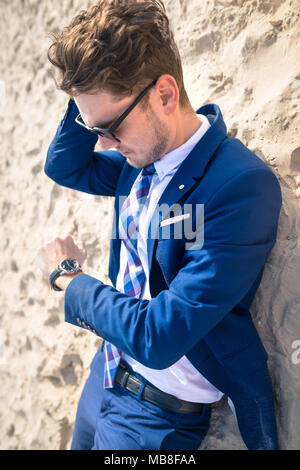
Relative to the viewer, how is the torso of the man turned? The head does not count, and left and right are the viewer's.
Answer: facing the viewer and to the left of the viewer
